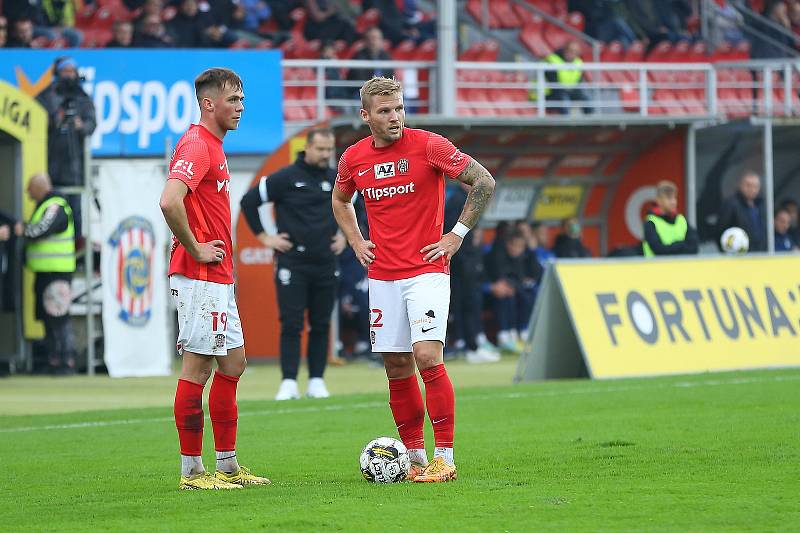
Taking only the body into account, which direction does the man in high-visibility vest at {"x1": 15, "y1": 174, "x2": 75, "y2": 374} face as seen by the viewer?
to the viewer's left

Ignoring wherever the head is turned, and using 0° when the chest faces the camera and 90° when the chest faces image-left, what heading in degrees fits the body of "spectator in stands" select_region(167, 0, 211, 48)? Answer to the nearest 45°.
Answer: approximately 0°

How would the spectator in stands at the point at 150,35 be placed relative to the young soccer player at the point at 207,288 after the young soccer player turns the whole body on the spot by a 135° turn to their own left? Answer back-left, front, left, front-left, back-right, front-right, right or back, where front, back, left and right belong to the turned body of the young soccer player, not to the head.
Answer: front-right

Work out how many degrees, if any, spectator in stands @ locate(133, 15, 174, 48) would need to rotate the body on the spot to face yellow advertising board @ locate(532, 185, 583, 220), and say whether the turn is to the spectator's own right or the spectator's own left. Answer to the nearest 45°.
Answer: approximately 90° to the spectator's own left
